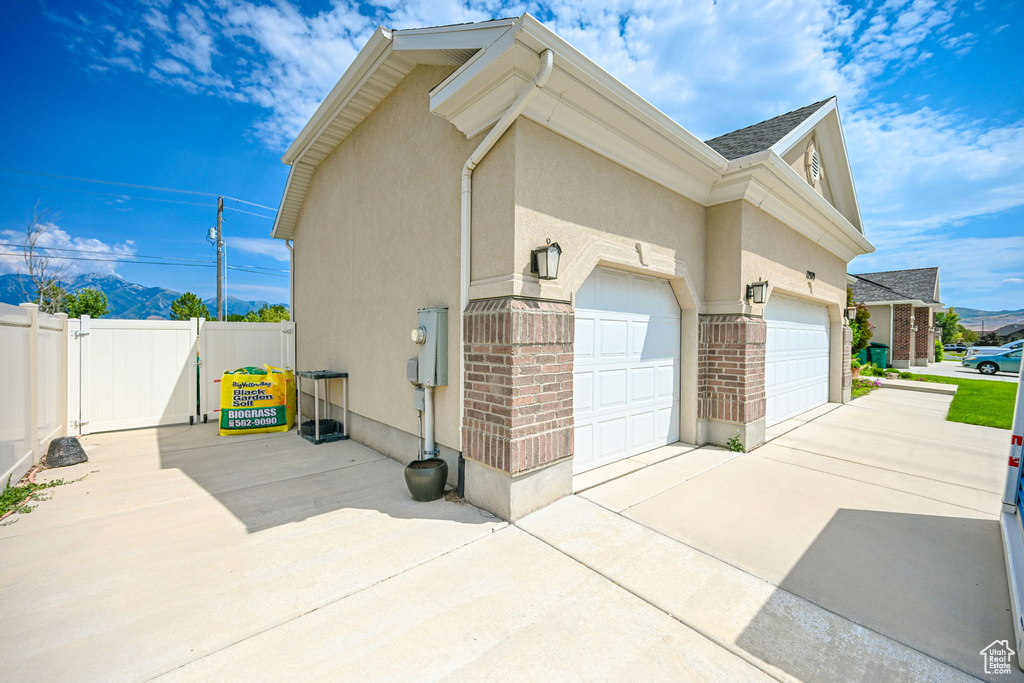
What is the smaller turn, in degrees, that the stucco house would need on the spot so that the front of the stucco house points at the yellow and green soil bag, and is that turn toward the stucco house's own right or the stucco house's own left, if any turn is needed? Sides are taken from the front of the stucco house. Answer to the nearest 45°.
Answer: approximately 135° to the stucco house's own right

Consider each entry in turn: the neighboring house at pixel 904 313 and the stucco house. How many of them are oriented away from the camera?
0

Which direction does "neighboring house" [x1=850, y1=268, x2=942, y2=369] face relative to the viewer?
to the viewer's right

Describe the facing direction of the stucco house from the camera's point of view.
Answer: facing the viewer and to the right of the viewer

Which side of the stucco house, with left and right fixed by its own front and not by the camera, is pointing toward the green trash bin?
left

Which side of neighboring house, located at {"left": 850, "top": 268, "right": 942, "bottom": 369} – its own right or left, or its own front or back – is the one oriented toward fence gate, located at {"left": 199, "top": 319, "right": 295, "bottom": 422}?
right

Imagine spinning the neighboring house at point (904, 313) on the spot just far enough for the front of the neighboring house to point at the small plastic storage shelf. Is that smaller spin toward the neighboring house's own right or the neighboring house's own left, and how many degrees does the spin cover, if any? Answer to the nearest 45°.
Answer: approximately 90° to the neighboring house's own right

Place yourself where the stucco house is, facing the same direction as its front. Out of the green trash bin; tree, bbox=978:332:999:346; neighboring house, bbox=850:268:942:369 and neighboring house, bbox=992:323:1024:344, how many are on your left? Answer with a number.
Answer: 4

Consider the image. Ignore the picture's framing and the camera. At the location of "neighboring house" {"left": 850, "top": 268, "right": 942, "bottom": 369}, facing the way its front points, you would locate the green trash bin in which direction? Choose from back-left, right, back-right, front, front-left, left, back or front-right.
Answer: right

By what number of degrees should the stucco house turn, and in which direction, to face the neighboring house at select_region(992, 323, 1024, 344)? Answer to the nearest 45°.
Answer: approximately 90° to its left

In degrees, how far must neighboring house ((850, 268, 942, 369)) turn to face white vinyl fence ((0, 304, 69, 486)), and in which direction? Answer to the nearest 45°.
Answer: approximately 90° to its right
